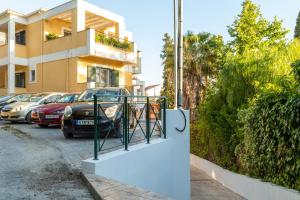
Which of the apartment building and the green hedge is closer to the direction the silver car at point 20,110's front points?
the green hedge

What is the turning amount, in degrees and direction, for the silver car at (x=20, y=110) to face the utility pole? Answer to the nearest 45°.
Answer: approximately 90° to its left

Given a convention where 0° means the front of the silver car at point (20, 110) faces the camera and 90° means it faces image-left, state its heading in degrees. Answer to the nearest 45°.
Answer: approximately 45°

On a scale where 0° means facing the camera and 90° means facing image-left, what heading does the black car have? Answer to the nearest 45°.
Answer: approximately 45°

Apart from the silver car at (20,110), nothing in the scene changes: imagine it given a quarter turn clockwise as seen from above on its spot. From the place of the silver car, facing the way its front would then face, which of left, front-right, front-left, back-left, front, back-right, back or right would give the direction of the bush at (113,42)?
right

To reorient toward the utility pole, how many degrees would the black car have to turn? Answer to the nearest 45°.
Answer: approximately 135° to its left

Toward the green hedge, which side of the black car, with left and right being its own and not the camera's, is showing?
left

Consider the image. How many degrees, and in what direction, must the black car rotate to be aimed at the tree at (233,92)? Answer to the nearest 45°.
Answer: approximately 135° to its left

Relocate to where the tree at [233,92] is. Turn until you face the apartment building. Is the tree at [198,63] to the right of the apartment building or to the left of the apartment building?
right

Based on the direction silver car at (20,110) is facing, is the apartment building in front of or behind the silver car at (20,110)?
behind
